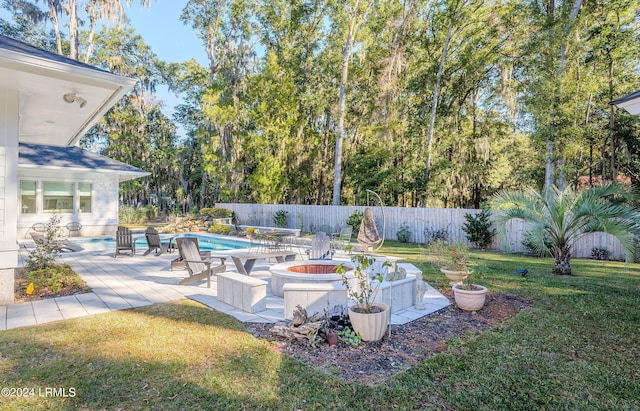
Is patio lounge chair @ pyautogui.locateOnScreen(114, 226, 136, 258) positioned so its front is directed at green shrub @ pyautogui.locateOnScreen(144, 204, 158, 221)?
yes

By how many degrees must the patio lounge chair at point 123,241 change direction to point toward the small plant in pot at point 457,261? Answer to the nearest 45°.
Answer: approximately 135° to its right

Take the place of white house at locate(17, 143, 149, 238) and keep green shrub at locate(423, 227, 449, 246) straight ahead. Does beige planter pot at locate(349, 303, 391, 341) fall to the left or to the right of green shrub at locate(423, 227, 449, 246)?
right

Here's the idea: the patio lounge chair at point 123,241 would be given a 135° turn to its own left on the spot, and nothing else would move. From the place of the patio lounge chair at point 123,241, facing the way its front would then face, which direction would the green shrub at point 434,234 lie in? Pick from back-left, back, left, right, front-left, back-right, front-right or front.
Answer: back-left

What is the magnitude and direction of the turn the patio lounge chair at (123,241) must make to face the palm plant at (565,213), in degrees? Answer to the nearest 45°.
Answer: approximately 135° to its right

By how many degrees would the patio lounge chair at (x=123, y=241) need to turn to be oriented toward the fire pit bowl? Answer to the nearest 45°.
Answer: approximately 135° to its right

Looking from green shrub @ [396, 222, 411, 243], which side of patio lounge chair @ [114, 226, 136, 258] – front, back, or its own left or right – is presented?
right

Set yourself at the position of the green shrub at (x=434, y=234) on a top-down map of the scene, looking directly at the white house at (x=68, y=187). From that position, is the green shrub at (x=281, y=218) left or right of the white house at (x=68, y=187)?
right

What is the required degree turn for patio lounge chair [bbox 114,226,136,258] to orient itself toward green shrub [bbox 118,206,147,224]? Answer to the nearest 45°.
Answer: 0° — it already faces it

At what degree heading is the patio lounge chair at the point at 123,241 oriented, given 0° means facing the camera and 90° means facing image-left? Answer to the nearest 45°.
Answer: approximately 180°

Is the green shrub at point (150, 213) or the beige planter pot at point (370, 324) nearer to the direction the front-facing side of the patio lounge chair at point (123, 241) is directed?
the green shrub
